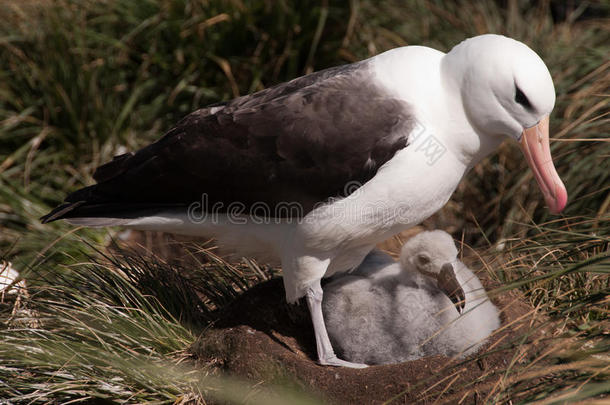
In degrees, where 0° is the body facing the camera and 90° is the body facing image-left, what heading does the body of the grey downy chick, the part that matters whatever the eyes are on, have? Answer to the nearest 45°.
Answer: approximately 270°

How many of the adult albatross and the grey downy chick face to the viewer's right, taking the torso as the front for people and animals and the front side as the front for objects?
2

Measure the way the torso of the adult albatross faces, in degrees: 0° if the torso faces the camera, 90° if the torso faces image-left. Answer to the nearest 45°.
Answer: approximately 270°
